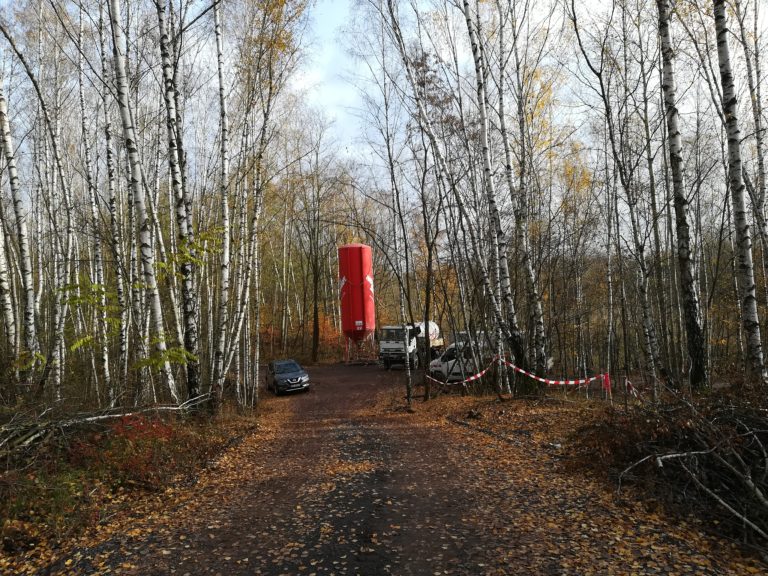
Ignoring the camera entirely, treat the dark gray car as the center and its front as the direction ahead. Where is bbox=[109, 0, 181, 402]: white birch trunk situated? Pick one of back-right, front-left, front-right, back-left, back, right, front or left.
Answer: front-right

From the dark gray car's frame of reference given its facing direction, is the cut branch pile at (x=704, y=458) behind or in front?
in front

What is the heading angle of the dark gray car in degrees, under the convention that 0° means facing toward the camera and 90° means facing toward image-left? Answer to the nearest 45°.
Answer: approximately 315°

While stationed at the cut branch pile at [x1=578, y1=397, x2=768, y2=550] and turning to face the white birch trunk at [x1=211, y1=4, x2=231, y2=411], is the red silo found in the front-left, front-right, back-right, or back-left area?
front-right

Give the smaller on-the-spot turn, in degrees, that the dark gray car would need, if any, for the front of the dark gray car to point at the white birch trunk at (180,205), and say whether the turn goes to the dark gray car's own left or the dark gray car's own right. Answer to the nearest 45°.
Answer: approximately 45° to the dark gray car's own right

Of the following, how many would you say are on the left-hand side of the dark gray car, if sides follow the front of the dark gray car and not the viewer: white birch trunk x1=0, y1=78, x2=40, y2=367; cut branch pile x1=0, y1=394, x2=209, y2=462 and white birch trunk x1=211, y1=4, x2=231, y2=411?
0

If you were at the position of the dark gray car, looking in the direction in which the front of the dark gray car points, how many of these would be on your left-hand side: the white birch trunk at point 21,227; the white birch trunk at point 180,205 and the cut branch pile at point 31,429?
0

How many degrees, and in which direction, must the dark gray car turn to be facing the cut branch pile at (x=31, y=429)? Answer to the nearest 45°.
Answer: approximately 45° to its right
